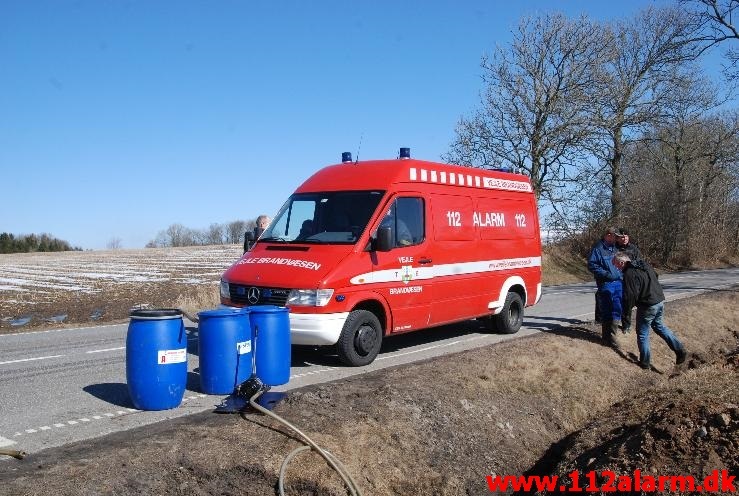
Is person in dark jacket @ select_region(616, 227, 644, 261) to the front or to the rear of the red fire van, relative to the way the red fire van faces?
to the rear

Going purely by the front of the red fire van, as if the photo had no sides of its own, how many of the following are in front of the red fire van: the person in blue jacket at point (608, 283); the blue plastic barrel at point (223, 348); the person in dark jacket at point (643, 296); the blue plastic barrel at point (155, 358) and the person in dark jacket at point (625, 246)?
2

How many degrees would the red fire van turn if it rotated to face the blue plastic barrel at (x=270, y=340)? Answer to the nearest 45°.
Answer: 0° — it already faces it

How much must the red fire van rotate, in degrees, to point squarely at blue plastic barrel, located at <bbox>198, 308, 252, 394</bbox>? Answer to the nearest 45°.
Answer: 0° — it already faces it

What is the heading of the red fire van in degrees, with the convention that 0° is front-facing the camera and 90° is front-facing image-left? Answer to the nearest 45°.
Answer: approximately 45°

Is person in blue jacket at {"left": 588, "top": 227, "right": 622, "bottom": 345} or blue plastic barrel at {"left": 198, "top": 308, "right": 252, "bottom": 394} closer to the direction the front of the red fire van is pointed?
the blue plastic barrel

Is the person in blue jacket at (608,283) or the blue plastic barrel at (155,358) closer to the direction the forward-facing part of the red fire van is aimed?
the blue plastic barrel

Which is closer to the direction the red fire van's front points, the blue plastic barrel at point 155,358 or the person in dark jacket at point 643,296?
the blue plastic barrel

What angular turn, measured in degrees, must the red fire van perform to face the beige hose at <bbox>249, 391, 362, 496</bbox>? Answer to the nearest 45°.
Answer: approximately 45° to its left

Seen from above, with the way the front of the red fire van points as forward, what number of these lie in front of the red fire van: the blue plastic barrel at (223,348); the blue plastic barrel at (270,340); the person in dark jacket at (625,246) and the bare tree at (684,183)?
2

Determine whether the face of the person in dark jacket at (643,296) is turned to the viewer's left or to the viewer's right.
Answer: to the viewer's left

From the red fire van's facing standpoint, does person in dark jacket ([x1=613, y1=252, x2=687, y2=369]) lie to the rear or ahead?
to the rear

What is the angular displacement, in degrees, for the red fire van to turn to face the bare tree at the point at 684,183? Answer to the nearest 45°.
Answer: approximately 180°
